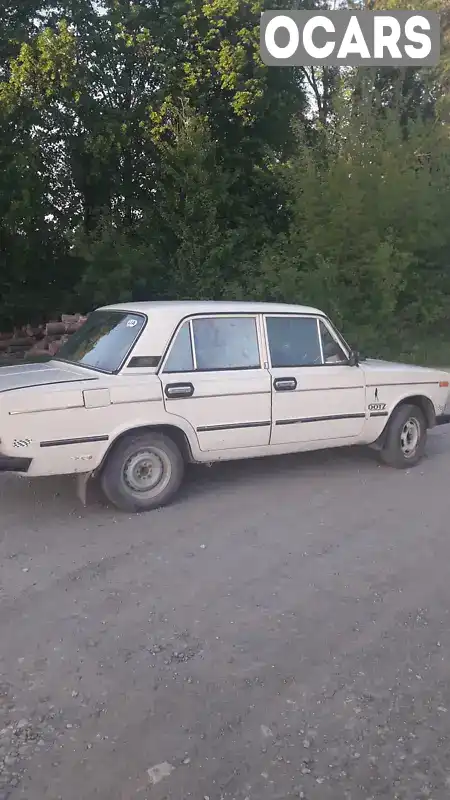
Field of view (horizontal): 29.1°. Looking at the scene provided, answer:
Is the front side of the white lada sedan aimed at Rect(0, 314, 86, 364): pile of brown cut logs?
no

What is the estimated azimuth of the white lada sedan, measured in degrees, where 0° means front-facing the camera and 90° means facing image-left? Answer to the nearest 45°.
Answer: approximately 225°
